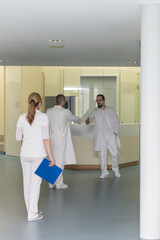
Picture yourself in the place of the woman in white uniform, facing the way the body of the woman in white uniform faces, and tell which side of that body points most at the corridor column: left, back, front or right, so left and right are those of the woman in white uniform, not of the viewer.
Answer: right

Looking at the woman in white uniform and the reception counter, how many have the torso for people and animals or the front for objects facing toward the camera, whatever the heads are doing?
1

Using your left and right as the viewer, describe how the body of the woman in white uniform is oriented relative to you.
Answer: facing away from the viewer and to the right of the viewer

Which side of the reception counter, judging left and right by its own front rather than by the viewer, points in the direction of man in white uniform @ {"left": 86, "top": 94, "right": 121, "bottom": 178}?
front

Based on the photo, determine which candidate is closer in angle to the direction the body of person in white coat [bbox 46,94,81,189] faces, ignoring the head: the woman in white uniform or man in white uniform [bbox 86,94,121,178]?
the man in white uniform

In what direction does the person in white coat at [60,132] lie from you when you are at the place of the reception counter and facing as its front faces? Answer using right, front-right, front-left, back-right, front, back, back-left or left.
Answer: front

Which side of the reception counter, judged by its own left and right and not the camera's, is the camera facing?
front

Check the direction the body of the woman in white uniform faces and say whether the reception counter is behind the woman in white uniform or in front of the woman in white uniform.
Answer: in front

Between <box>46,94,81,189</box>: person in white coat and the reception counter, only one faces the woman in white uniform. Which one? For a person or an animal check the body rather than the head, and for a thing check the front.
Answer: the reception counter

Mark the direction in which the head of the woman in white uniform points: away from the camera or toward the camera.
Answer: away from the camera

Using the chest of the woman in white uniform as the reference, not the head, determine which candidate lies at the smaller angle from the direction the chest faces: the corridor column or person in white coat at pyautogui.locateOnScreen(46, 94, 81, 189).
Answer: the person in white coat

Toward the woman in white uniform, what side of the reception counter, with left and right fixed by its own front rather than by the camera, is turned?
front

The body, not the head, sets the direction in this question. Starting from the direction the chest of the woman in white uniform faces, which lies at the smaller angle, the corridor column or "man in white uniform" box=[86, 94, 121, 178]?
the man in white uniform

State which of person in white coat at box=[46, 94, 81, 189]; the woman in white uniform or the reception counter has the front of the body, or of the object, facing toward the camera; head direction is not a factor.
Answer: the reception counter

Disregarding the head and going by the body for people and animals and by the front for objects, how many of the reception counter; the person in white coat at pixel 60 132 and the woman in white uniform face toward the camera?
1

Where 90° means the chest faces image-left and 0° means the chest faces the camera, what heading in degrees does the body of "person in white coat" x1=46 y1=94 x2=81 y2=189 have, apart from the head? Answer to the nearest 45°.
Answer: approximately 225°

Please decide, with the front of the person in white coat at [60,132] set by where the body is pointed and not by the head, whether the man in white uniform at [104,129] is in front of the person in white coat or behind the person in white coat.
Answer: in front
